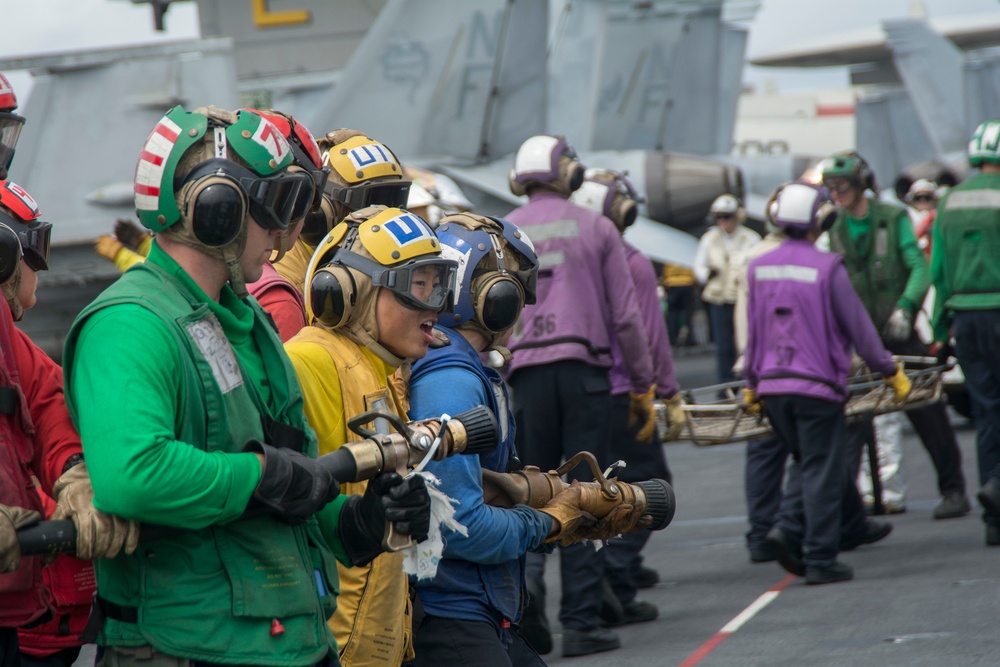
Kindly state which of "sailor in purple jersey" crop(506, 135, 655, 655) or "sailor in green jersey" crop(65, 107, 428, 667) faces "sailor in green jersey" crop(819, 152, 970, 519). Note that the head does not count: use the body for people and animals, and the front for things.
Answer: the sailor in purple jersey

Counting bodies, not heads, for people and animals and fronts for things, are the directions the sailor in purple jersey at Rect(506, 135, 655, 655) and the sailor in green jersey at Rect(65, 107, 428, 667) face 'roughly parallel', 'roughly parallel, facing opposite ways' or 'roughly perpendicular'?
roughly perpendicular

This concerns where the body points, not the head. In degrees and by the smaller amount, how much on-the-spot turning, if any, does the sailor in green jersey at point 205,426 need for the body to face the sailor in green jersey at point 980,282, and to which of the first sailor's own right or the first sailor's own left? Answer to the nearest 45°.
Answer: approximately 90° to the first sailor's own left

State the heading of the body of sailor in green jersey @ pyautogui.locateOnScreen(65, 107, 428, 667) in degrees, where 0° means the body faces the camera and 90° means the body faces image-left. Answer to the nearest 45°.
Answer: approximately 315°

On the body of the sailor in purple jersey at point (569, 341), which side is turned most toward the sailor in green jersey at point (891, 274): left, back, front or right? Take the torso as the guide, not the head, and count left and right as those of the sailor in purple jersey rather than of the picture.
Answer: front

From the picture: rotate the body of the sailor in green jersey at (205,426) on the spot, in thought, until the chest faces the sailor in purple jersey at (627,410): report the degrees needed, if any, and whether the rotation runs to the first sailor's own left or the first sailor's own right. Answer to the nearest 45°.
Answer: approximately 90° to the first sailor's own left

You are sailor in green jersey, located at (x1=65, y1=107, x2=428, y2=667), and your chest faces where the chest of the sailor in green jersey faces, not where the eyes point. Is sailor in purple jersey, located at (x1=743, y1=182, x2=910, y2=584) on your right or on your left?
on your left

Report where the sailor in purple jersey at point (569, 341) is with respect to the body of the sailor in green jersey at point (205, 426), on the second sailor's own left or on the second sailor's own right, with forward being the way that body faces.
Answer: on the second sailor's own left

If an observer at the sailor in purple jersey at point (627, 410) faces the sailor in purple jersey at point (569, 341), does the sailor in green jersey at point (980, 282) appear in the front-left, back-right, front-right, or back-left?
back-left
